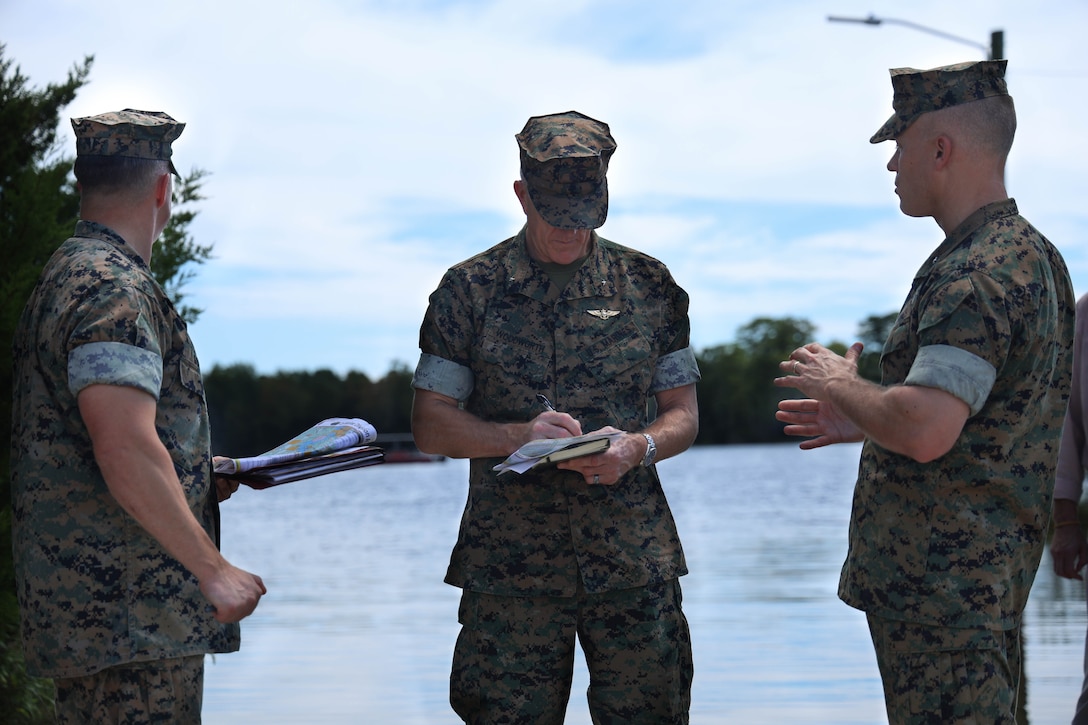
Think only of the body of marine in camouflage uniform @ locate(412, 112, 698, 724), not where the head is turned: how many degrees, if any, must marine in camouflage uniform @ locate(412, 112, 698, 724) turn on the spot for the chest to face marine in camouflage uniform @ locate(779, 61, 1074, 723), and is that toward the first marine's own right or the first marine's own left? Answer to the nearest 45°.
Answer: approximately 45° to the first marine's own left

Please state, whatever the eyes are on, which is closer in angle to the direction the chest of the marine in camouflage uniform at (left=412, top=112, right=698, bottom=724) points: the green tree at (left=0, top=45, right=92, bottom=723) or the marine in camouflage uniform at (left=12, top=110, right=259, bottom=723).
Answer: the marine in camouflage uniform

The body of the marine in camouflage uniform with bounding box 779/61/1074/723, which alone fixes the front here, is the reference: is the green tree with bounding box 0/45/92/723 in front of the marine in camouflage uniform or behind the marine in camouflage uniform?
in front

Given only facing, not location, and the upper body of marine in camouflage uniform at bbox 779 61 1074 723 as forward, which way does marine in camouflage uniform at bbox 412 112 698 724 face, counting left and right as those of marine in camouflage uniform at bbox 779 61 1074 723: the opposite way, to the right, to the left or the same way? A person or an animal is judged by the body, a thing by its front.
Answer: to the left

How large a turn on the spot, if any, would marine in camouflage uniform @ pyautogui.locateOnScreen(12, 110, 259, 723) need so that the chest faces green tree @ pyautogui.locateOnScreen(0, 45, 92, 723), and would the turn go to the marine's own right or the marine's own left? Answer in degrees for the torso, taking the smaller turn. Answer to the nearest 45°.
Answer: approximately 90° to the marine's own left

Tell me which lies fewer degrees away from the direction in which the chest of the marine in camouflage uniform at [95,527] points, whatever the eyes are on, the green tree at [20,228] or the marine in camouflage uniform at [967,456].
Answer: the marine in camouflage uniform

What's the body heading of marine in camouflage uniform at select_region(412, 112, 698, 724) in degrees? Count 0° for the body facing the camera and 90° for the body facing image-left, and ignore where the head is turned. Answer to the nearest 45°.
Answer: approximately 0°

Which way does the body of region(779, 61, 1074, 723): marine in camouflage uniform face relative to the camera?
to the viewer's left

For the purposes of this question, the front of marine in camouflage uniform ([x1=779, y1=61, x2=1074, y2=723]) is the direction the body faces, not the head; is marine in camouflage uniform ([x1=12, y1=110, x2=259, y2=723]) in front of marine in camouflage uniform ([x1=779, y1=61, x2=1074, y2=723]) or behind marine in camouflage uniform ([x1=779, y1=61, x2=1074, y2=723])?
in front

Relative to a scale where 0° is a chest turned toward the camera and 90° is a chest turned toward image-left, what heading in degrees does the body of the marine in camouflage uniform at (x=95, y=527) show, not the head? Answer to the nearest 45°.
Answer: approximately 270°
